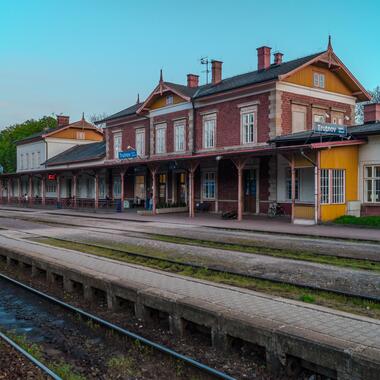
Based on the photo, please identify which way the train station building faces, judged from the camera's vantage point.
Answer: facing the viewer and to the left of the viewer
